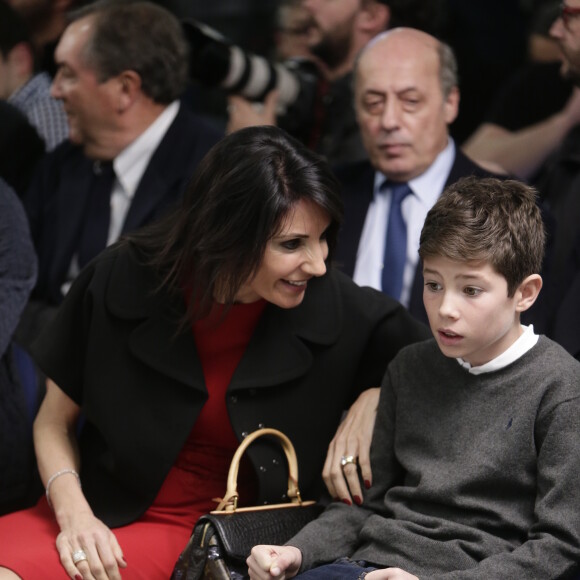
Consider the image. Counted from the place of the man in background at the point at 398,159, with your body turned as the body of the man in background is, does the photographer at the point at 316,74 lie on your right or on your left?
on your right

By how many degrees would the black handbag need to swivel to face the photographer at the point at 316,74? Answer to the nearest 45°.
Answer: approximately 135° to its left

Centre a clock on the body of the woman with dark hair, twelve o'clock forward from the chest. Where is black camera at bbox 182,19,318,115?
The black camera is roughly at 6 o'clock from the woman with dark hair.

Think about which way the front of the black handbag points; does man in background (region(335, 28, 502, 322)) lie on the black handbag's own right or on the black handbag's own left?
on the black handbag's own left

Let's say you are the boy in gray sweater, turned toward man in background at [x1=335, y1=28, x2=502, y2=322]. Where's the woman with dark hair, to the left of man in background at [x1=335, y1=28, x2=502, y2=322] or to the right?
left

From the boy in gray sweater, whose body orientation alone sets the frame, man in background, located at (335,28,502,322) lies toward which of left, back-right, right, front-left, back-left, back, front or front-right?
back-right

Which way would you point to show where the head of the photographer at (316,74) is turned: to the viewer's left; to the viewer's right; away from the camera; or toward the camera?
to the viewer's left

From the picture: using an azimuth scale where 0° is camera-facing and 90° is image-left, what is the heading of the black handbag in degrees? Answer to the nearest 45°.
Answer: approximately 315°
